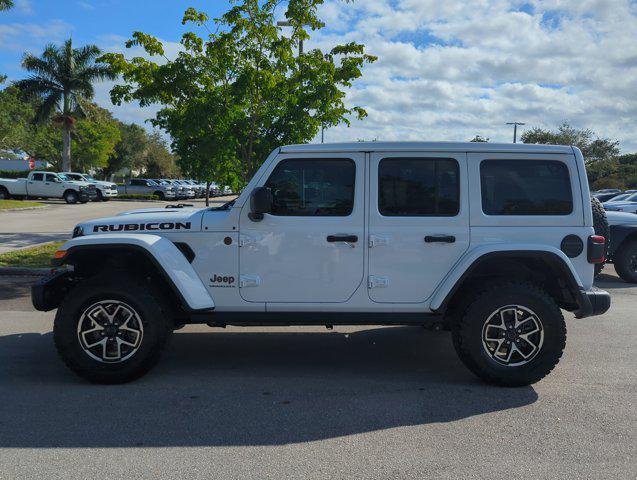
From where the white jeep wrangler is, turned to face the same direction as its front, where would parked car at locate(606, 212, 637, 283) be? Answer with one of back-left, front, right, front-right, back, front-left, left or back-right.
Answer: back-right

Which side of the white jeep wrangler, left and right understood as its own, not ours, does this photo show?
left

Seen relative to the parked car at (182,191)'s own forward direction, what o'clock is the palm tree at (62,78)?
The palm tree is roughly at 4 o'clock from the parked car.

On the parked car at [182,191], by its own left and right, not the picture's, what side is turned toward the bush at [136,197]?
right
